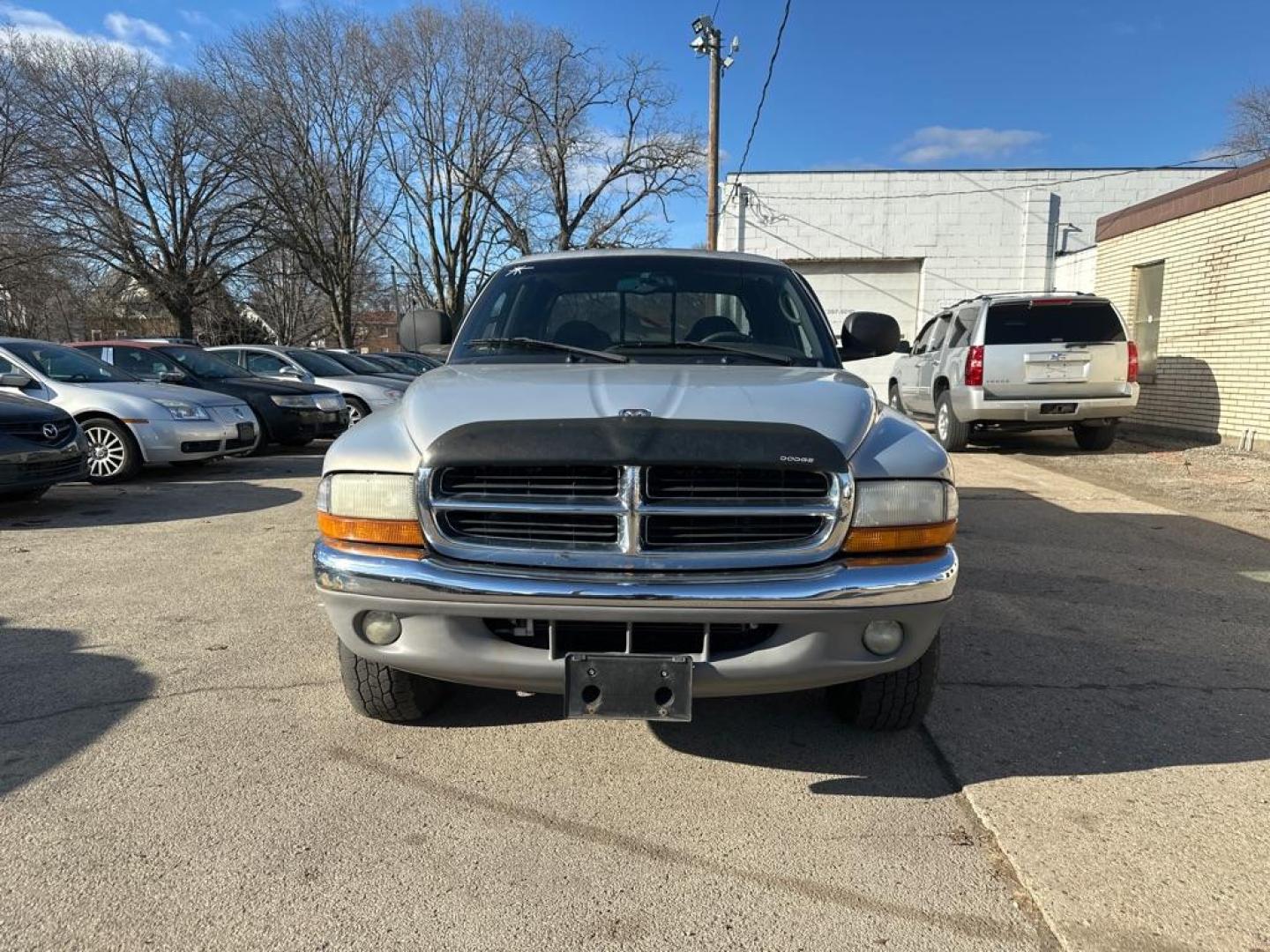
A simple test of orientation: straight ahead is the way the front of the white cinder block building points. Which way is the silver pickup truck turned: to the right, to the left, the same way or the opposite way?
the same way

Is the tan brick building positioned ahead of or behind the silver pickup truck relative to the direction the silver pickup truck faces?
behind

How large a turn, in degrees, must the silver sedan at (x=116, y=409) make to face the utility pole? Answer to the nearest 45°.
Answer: approximately 90° to its left

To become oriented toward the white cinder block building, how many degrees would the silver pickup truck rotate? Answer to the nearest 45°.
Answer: approximately 180°

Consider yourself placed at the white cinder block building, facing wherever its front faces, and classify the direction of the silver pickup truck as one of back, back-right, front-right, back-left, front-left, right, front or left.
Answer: front

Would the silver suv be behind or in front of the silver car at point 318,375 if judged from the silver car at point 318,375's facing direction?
in front

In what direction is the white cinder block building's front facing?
toward the camera

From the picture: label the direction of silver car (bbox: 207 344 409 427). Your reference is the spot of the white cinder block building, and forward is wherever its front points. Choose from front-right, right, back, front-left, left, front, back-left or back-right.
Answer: front-right

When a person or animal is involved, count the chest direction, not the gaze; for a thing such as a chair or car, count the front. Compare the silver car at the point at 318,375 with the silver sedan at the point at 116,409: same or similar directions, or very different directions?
same or similar directions

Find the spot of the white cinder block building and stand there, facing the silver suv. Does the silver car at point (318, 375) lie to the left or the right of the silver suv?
right

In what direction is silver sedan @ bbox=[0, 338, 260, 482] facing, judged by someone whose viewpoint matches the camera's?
facing the viewer and to the right of the viewer

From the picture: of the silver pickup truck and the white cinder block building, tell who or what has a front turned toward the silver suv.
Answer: the white cinder block building

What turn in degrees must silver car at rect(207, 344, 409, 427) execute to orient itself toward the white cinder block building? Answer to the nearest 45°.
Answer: approximately 45° to its left

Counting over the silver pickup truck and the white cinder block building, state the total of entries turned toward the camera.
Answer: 2

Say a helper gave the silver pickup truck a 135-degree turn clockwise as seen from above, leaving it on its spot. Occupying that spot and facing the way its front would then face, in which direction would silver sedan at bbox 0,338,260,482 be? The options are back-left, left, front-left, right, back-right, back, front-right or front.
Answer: front

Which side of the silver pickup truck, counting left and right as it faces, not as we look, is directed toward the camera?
front

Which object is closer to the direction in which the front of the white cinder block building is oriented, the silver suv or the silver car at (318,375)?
the silver suv
